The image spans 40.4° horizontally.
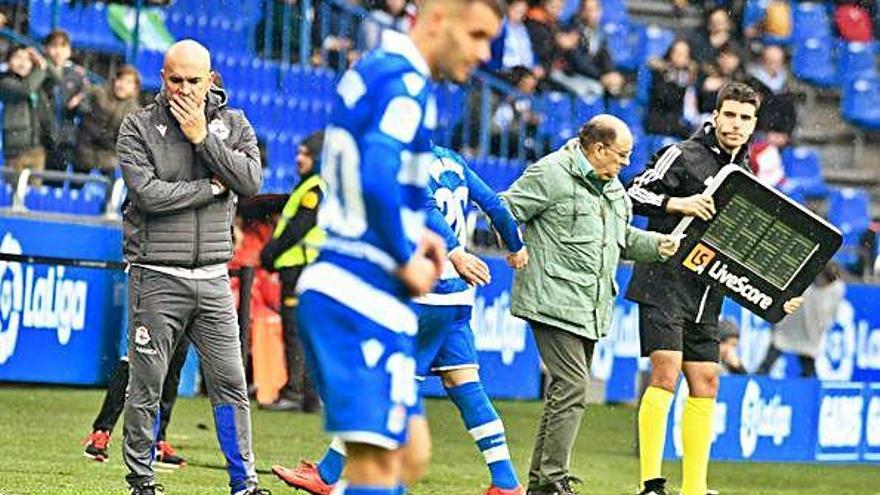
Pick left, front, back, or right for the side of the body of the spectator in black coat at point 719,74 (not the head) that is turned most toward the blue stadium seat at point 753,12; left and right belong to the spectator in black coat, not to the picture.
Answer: back

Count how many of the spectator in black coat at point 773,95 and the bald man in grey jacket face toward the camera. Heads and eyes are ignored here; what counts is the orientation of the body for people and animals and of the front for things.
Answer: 2

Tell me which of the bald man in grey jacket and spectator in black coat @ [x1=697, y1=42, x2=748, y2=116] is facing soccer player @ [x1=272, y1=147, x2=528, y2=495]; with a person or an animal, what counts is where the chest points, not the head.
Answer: the spectator in black coat

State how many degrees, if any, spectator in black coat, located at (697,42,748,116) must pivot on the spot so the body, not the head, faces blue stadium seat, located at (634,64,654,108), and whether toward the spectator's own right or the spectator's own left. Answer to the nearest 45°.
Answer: approximately 45° to the spectator's own right

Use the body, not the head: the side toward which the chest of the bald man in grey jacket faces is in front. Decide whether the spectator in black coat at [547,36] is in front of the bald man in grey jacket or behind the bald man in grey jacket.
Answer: behind

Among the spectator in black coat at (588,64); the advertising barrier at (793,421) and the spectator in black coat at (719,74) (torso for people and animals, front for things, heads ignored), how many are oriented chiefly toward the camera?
3

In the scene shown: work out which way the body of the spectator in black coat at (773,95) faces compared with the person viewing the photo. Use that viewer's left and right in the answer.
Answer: facing the viewer

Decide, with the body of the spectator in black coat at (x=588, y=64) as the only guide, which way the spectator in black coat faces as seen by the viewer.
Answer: toward the camera

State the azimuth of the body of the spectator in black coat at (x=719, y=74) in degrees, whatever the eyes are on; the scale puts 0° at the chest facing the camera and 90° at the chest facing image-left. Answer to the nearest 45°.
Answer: approximately 0°

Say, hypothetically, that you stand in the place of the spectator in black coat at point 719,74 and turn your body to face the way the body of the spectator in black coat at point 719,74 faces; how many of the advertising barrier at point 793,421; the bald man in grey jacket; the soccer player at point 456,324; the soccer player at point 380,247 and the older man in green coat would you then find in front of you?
5

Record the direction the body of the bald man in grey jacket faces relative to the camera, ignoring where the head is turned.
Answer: toward the camera

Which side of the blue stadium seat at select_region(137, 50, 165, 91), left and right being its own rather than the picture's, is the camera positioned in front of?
front

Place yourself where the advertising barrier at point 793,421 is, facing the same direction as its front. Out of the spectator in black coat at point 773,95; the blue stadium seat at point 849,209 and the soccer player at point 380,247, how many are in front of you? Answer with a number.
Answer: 1
